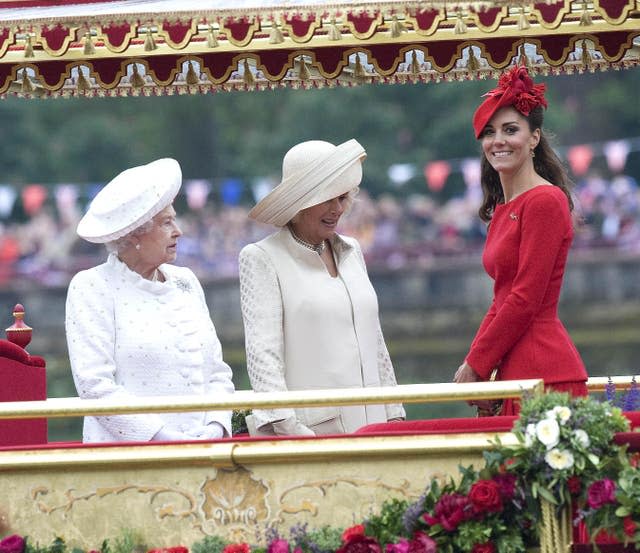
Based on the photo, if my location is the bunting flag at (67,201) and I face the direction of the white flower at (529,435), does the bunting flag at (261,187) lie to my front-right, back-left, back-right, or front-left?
front-left

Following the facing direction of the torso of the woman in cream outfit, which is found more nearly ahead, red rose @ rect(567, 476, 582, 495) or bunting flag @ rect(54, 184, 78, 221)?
the red rose

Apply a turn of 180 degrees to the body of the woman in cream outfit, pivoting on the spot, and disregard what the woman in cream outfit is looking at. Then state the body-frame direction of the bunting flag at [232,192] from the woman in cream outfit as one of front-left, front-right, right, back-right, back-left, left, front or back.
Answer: front-right

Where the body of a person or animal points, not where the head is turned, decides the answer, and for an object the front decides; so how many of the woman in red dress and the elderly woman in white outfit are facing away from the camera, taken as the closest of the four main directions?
0

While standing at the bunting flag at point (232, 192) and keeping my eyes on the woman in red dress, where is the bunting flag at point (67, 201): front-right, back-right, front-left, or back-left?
back-right

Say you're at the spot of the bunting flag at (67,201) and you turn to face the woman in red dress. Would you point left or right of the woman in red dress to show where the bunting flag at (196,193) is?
left

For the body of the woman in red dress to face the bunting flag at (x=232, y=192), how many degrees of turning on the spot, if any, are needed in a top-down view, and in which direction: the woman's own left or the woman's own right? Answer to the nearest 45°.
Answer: approximately 135° to the woman's own right

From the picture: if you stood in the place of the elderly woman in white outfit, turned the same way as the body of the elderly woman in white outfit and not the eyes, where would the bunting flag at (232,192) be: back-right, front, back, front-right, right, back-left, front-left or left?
back-left

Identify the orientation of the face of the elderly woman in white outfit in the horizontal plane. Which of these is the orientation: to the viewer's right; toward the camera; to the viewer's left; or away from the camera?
to the viewer's right

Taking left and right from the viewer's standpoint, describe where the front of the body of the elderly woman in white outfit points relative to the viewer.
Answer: facing the viewer and to the right of the viewer

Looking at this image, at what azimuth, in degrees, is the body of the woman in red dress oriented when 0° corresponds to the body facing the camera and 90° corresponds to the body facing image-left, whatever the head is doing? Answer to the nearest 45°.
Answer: approximately 45°

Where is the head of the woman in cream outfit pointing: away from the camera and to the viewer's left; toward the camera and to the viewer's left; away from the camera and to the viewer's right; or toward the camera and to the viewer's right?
toward the camera and to the viewer's right

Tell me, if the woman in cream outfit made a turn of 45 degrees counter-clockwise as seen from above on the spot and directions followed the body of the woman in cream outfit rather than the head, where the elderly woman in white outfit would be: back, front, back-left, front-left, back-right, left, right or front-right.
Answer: back

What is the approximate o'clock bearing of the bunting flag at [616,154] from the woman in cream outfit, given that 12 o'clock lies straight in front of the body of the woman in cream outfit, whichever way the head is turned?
The bunting flag is roughly at 8 o'clock from the woman in cream outfit.

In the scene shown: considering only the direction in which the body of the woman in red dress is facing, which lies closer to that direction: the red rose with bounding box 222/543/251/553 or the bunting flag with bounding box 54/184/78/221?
the red rose
